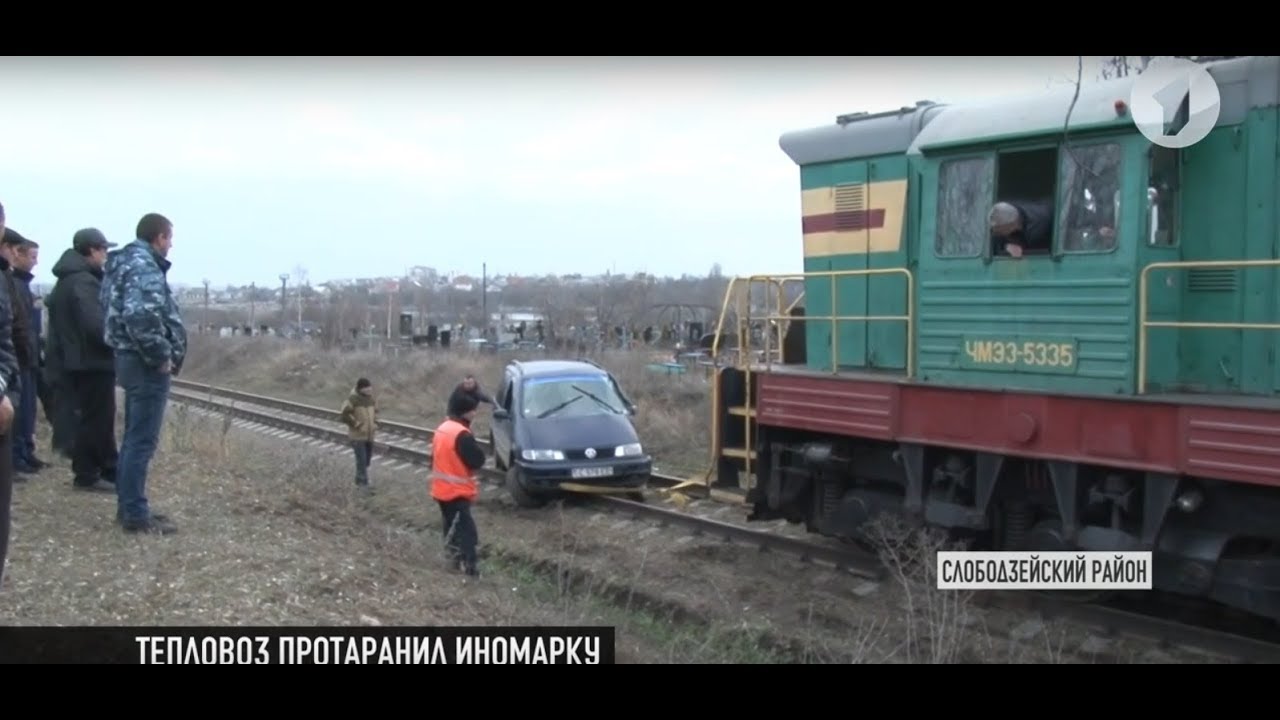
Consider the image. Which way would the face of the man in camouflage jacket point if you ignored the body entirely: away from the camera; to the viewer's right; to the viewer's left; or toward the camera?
to the viewer's right

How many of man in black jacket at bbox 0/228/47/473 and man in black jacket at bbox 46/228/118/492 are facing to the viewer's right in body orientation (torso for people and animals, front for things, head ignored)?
2

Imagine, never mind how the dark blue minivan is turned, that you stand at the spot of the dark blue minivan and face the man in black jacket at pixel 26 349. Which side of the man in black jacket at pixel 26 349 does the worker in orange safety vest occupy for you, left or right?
left

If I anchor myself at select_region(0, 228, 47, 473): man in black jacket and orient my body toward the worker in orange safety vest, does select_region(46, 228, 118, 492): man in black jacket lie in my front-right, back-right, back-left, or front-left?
front-right

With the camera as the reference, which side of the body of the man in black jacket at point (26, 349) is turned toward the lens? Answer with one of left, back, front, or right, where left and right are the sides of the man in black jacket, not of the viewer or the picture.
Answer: right

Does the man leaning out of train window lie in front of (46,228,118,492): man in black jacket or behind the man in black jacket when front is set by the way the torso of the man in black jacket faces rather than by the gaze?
in front

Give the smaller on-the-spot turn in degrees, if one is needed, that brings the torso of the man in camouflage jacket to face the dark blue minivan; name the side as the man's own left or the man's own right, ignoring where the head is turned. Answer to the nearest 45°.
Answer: approximately 45° to the man's own left

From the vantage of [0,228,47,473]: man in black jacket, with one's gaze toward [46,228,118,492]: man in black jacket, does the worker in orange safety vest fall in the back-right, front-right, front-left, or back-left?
front-left

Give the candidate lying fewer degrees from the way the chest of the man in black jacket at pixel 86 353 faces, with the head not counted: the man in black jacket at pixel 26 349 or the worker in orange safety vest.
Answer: the worker in orange safety vest

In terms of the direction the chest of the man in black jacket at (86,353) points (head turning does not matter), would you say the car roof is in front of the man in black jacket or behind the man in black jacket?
in front

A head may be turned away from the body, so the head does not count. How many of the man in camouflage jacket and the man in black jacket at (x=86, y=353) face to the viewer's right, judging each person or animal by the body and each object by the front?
2

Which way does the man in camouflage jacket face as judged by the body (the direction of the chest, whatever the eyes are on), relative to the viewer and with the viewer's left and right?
facing to the right of the viewer

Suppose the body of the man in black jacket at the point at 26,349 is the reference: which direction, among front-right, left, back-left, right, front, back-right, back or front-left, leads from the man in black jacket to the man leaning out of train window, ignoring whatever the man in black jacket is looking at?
front-right

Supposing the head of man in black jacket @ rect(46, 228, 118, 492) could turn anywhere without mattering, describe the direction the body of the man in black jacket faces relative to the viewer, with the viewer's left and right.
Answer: facing to the right of the viewer

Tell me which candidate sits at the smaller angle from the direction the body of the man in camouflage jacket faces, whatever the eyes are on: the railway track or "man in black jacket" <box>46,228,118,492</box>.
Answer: the railway track

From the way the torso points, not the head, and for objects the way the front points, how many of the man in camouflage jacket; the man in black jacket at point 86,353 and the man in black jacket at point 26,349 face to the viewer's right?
3
